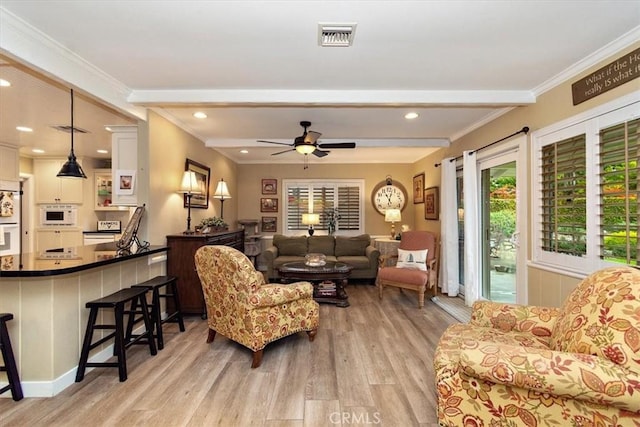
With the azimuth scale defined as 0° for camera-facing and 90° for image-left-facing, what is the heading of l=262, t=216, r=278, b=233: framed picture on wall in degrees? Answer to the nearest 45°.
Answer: approximately 0°

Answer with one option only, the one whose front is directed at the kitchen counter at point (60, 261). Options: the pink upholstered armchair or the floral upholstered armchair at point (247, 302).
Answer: the pink upholstered armchair

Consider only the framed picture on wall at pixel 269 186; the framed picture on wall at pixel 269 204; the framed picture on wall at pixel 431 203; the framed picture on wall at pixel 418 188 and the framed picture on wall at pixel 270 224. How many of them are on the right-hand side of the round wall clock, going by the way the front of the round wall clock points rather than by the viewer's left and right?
3

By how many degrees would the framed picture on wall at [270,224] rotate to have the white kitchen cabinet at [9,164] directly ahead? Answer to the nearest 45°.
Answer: approximately 90° to its right

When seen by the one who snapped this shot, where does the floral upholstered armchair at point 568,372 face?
facing to the left of the viewer
